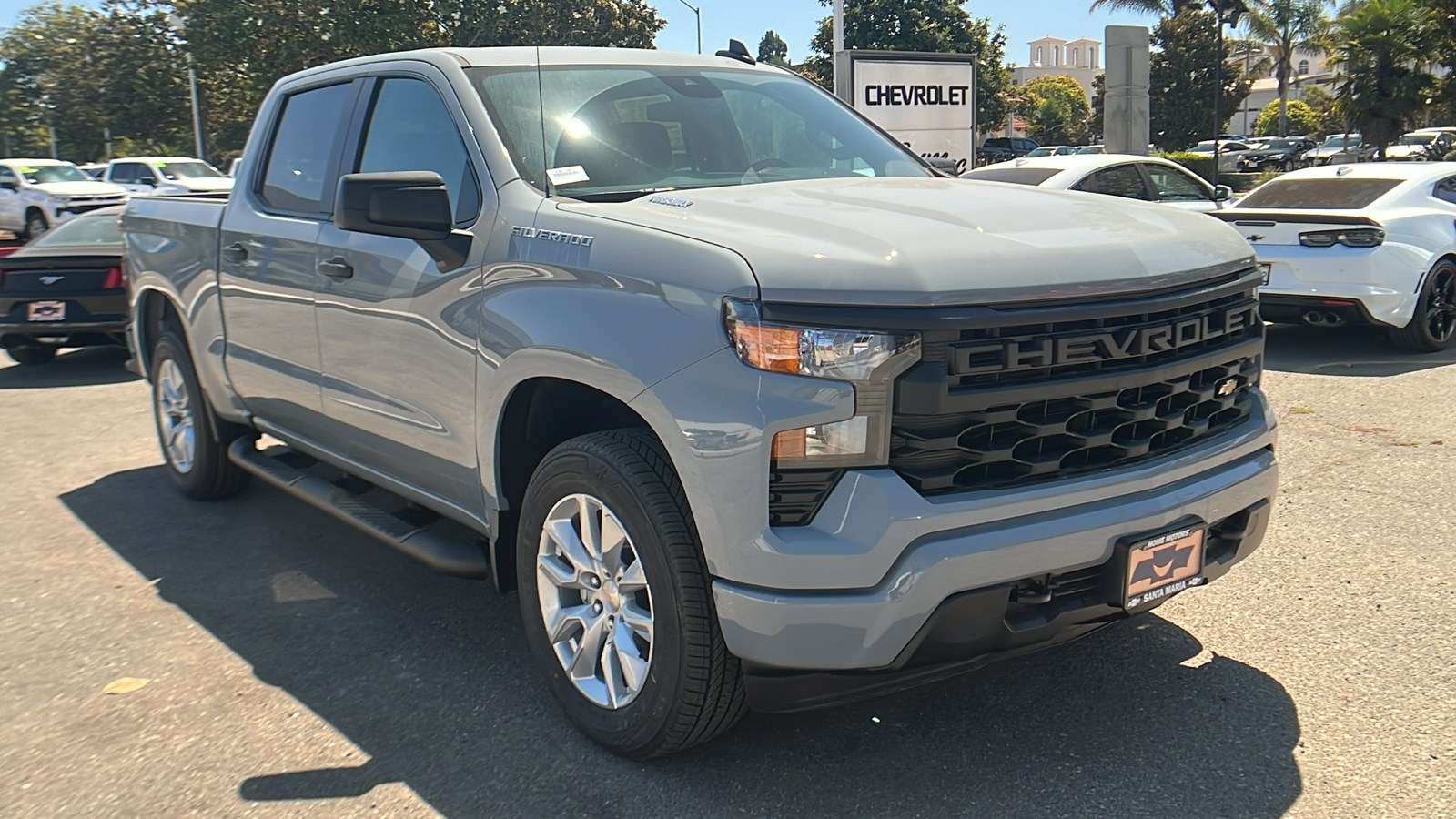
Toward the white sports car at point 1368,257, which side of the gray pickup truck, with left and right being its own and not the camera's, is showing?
left

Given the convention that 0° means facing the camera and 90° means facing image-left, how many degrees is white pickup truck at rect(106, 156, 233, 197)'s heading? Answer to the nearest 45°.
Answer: approximately 315°

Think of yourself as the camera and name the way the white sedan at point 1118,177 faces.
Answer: facing away from the viewer and to the right of the viewer

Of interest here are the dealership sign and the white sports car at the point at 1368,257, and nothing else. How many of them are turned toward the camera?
1

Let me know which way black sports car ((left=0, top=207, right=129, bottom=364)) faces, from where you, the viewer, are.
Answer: facing away from the viewer and to the right of the viewer

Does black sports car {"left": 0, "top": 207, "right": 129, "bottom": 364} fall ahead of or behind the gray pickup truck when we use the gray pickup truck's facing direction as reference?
behind

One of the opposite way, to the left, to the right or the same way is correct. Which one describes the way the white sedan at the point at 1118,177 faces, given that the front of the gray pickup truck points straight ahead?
to the left

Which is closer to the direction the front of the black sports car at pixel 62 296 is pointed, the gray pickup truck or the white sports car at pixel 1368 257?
the white sports car

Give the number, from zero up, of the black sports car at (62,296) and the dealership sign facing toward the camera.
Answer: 1
